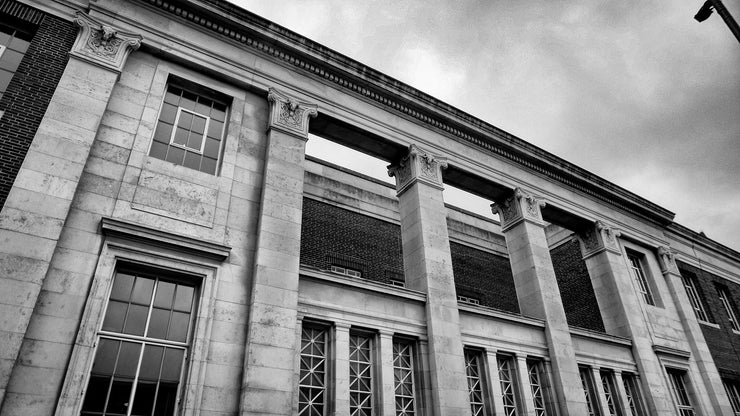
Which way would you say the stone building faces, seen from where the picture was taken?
facing the viewer and to the right of the viewer
